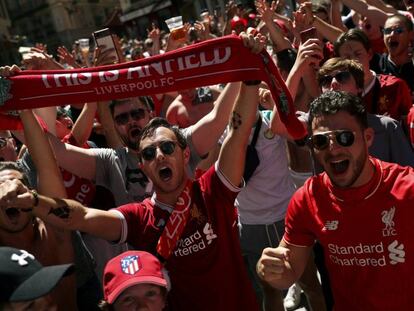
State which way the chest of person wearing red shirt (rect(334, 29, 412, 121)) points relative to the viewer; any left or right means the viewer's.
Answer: facing the viewer and to the left of the viewer

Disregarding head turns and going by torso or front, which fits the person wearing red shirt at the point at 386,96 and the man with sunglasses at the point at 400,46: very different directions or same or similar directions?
same or similar directions

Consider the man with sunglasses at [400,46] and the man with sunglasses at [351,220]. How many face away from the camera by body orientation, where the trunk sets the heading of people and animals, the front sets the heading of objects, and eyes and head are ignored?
0

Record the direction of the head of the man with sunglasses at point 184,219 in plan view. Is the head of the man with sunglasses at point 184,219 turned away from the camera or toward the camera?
toward the camera

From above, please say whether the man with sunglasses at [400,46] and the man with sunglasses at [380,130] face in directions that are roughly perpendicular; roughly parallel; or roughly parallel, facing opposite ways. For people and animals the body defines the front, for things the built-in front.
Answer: roughly parallel

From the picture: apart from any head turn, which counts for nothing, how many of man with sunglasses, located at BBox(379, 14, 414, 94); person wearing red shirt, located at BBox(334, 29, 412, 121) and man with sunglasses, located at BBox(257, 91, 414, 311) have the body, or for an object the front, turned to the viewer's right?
0

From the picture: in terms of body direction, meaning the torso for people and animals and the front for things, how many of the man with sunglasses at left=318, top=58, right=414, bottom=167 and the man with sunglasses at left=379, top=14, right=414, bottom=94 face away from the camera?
0

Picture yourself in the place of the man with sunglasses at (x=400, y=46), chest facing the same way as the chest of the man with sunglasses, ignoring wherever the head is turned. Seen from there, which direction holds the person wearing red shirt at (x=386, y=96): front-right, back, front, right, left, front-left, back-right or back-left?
front-left

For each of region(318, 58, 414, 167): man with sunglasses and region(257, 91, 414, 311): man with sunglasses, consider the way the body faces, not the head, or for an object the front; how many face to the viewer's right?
0

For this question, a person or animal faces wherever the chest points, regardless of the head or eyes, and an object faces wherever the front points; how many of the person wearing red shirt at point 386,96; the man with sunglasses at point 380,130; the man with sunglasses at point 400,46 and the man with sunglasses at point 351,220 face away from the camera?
0

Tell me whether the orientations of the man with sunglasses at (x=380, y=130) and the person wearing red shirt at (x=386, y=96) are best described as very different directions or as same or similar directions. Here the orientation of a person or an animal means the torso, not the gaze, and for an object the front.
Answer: same or similar directions

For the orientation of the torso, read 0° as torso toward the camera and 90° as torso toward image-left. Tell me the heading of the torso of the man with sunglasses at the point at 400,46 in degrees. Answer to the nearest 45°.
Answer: approximately 45°

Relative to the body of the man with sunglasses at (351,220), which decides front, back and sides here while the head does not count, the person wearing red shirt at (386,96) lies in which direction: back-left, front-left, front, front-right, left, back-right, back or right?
back

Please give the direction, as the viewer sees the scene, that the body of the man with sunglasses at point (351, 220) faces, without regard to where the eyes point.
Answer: toward the camera

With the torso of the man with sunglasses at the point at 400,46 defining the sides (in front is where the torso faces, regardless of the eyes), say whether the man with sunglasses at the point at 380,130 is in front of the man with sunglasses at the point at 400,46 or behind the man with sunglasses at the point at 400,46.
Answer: in front

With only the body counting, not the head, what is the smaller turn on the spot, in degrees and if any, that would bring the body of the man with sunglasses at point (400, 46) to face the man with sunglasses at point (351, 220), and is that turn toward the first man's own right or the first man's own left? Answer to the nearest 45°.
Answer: approximately 45° to the first man's own left
